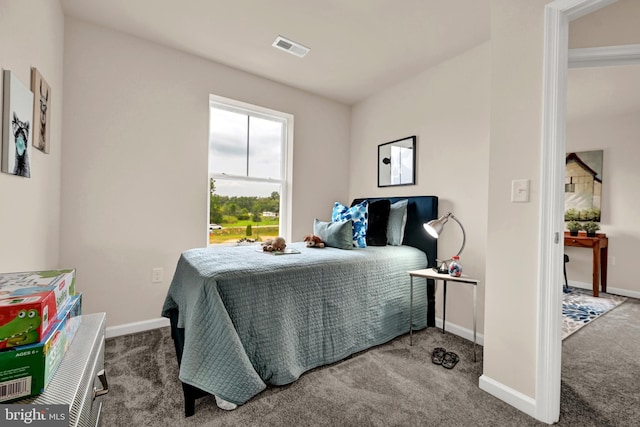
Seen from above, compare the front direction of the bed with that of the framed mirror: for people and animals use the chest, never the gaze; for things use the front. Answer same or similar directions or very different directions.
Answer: same or similar directions

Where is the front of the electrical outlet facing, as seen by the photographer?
facing the viewer

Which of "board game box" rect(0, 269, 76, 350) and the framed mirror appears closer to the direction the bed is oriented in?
the board game box

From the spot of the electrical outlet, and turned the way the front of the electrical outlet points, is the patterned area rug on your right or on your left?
on your left

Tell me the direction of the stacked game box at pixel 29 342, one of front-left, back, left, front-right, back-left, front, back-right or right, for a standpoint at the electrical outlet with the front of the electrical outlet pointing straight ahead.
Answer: front

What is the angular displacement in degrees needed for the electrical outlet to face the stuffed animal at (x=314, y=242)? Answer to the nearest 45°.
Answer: approximately 45° to its left

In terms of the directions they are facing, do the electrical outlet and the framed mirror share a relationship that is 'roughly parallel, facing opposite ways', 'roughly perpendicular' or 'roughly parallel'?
roughly perpendicular

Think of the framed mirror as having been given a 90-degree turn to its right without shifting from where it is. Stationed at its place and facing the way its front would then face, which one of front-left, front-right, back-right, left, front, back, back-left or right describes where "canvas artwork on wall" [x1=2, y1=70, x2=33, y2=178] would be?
left

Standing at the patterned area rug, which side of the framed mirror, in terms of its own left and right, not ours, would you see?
back

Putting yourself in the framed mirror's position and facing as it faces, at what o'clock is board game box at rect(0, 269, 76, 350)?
The board game box is roughly at 11 o'clock from the framed mirror.

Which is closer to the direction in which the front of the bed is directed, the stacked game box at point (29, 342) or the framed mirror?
the stacked game box

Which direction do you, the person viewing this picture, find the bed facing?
facing the viewer and to the left of the viewer

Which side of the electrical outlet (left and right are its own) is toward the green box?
front

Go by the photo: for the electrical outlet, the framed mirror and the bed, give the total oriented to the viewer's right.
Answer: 0

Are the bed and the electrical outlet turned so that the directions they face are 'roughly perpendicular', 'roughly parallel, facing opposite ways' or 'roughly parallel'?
roughly perpendicular

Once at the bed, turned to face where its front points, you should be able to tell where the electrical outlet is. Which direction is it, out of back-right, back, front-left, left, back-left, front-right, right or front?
right
